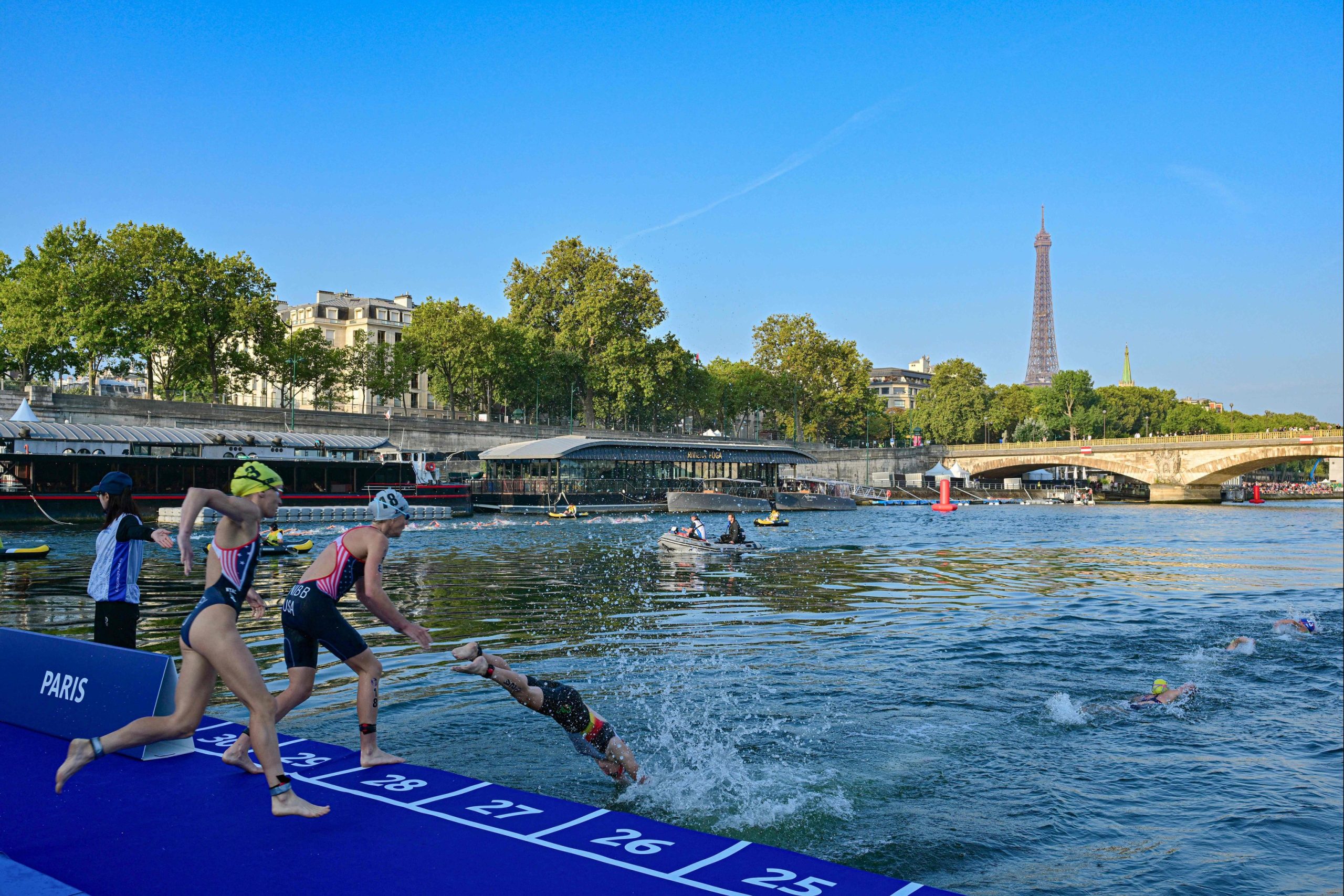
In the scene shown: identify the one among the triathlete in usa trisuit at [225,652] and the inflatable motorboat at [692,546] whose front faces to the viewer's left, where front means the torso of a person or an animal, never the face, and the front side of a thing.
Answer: the inflatable motorboat

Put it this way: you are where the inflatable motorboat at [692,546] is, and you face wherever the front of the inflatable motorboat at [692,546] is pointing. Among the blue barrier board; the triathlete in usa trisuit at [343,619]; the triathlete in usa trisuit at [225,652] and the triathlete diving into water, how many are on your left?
4

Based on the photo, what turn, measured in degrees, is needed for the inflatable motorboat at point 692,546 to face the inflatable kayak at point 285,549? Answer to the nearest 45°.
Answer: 0° — it already faces it

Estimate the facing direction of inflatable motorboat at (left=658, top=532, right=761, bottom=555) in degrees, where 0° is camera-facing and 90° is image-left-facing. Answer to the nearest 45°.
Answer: approximately 90°

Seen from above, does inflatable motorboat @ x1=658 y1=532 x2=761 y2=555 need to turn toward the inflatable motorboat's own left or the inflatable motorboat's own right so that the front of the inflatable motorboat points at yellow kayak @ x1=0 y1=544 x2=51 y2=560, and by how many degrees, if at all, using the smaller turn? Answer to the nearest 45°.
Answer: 0° — it already faces it

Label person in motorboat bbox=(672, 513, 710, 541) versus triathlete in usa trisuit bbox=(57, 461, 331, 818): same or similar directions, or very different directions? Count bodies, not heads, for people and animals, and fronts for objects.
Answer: very different directions

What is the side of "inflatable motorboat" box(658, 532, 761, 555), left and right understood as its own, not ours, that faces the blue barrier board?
left

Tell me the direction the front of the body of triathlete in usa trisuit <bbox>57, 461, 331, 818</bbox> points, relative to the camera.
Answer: to the viewer's right

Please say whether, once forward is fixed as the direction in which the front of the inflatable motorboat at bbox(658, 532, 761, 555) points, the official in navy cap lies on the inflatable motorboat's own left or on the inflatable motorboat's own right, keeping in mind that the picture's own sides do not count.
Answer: on the inflatable motorboat's own left

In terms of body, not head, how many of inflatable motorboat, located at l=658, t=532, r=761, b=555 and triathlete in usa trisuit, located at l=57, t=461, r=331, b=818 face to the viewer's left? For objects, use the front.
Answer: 1
